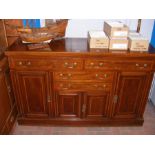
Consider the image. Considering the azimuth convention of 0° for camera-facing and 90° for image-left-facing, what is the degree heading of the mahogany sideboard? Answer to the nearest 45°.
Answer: approximately 0°
